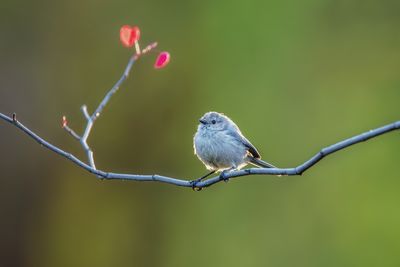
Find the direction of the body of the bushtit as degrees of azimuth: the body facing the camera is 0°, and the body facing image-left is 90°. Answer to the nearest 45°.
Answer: approximately 45°

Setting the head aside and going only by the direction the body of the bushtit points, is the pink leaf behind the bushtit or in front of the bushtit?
in front
